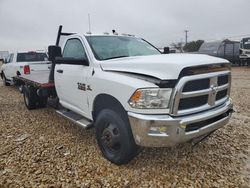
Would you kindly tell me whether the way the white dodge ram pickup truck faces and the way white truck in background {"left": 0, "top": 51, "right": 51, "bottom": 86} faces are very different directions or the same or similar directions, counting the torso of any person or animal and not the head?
very different directions

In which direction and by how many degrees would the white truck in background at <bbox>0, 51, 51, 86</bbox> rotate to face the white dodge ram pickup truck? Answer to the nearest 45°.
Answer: approximately 135° to its left

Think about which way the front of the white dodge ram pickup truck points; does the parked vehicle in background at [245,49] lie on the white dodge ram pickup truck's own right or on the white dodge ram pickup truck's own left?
on the white dodge ram pickup truck's own left

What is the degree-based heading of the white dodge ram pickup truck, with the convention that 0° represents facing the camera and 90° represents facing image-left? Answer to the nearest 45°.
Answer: approximately 315°
